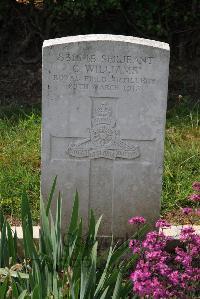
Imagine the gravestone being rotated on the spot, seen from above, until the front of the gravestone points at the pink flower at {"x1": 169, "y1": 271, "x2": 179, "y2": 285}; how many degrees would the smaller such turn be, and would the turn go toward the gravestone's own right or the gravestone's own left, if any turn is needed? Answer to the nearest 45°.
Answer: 0° — it already faces it

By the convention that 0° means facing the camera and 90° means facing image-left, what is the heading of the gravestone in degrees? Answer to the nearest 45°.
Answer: approximately 0°
